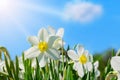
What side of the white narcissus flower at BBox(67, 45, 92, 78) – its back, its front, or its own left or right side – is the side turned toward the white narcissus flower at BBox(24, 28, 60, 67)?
right

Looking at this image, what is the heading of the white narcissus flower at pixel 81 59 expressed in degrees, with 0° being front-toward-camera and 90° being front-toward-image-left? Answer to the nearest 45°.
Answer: approximately 315°

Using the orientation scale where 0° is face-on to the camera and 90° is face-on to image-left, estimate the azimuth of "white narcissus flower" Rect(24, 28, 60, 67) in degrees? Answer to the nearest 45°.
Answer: approximately 0°
